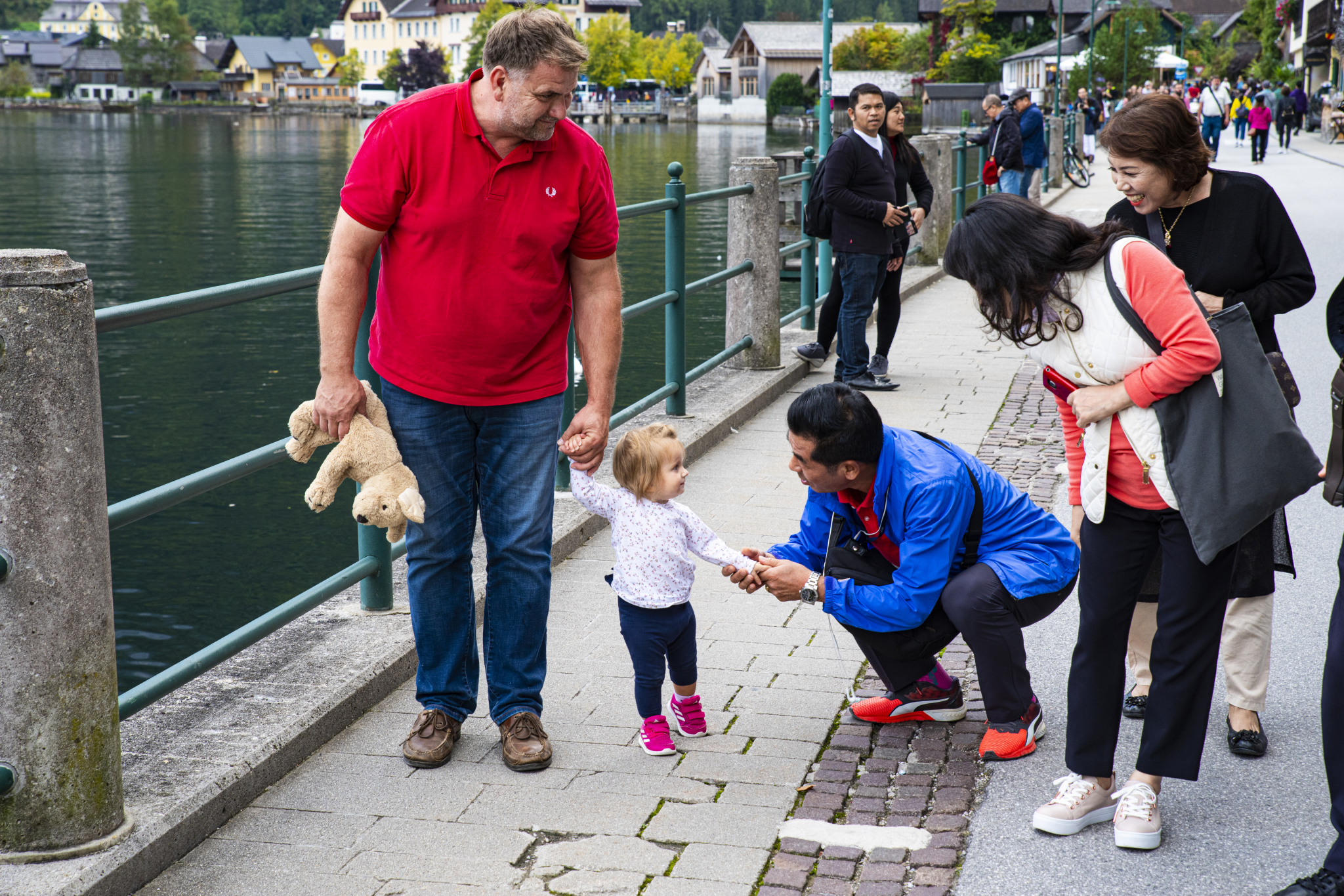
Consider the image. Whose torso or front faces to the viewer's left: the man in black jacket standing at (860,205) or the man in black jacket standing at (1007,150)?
the man in black jacket standing at (1007,150)

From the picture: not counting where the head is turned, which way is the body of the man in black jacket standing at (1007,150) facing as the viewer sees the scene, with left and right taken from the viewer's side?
facing to the left of the viewer

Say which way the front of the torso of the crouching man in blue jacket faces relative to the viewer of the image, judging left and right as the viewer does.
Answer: facing to the left of the viewer

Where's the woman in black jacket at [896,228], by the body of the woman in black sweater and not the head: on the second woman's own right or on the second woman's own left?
on the second woman's own right

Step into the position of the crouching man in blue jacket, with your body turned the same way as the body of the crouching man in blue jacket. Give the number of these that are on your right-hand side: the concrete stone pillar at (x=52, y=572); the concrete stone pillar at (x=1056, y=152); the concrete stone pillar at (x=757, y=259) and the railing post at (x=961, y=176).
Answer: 3

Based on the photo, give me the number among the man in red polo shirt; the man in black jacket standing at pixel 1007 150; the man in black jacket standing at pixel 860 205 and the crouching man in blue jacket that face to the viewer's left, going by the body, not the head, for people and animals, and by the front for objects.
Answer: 2

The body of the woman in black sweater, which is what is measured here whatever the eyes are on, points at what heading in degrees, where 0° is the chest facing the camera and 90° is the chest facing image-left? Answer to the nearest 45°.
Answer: approximately 45°

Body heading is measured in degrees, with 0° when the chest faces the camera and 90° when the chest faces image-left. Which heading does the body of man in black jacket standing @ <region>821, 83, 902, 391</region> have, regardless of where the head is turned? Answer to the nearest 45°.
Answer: approximately 315°

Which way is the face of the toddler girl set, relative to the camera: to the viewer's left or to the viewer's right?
to the viewer's right
